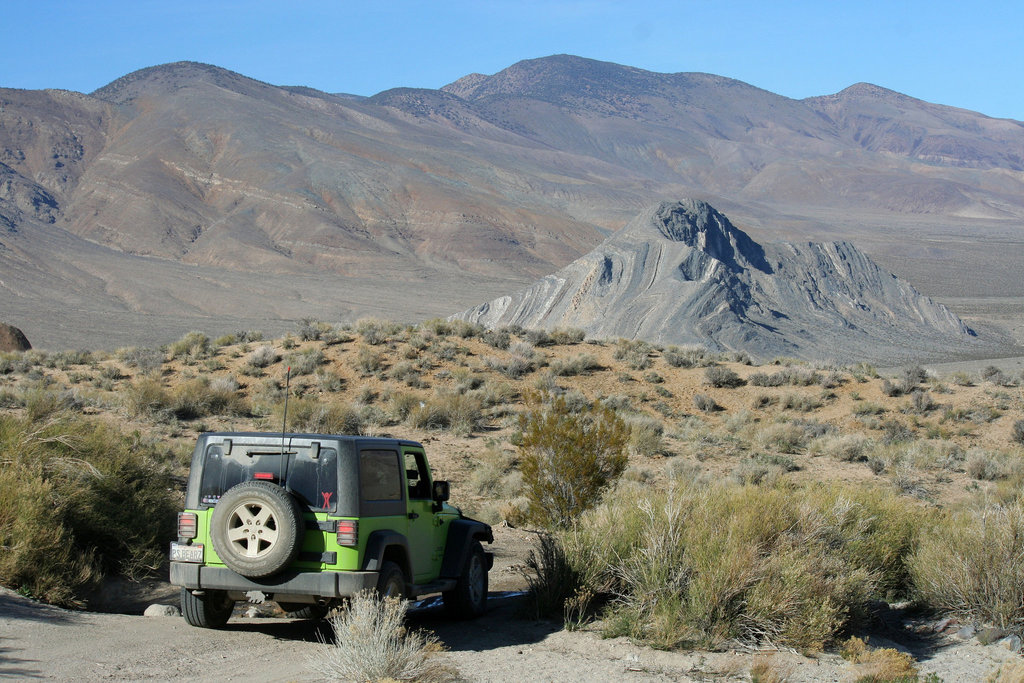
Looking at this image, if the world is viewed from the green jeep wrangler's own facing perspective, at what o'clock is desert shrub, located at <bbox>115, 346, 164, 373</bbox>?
The desert shrub is roughly at 10 o'clock from the green jeep wrangler.

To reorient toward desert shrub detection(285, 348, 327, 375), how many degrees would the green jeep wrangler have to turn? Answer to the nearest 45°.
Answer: approximately 45° to its left

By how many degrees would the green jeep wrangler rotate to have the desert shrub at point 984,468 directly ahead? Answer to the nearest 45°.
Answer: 0° — it already faces it

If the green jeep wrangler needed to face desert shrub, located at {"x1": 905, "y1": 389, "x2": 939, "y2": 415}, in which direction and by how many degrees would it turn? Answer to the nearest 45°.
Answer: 0° — it already faces it

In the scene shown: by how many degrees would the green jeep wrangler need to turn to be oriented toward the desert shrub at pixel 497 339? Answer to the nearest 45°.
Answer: approximately 45° to its left

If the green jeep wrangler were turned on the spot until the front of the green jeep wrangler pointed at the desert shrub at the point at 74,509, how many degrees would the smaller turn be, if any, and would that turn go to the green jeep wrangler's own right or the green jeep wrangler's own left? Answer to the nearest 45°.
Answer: approximately 90° to the green jeep wrangler's own left

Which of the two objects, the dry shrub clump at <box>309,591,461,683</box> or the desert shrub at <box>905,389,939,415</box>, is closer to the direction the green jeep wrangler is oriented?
the desert shrub

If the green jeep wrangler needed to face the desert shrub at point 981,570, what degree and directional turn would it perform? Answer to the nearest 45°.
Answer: approximately 45° to its right

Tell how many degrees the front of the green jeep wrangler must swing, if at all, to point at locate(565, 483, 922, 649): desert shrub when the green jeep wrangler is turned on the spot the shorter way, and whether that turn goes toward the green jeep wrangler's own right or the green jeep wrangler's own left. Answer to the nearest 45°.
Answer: approximately 45° to the green jeep wrangler's own right

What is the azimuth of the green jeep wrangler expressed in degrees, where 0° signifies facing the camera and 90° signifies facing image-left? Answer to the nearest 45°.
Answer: approximately 225°
